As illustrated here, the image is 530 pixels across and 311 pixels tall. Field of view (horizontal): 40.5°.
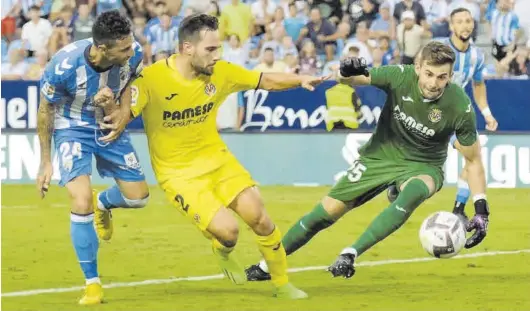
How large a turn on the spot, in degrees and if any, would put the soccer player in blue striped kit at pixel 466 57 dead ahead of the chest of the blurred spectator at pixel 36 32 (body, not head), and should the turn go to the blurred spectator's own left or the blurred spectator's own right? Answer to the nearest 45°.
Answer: approximately 45° to the blurred spectator's own left

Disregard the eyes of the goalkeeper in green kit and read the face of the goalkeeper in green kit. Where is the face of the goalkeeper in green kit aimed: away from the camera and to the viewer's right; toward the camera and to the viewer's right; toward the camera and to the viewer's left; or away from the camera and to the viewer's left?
toward the camera and to the viewer's right

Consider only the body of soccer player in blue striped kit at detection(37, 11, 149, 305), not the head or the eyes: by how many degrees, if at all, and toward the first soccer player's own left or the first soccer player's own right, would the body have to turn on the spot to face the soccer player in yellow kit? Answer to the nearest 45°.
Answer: approximately 45° to the first soccer player's own left

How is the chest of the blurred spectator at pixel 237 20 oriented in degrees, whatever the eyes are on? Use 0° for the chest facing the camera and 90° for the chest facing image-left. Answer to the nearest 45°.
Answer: approximately 0°

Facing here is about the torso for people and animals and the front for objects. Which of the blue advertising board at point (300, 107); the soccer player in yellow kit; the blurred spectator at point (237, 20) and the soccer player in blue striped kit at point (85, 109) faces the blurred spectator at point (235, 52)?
the blurred spectator at point (237, 20)

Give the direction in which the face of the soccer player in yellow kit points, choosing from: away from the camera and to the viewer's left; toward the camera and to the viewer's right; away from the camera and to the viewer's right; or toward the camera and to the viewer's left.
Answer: toward the camera and to the viewer's right
